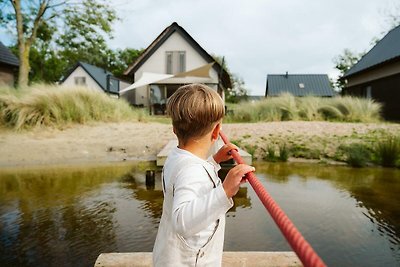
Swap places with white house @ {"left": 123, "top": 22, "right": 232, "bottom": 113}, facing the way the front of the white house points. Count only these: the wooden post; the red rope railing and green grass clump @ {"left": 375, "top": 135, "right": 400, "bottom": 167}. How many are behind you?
0

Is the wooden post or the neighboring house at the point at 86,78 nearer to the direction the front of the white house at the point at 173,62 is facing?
the wooden post

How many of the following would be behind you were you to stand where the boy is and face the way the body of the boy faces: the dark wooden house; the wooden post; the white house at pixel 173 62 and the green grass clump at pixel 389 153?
0

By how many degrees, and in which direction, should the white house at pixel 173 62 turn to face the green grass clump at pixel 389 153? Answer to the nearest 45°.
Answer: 0° — it already faces it

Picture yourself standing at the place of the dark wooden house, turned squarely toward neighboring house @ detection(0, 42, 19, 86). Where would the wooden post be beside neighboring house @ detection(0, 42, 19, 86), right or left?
left

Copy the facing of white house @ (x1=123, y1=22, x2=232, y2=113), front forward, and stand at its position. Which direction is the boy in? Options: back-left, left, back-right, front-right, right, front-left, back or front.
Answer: front

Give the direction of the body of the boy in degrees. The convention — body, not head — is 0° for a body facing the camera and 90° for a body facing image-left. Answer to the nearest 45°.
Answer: approximately 225°

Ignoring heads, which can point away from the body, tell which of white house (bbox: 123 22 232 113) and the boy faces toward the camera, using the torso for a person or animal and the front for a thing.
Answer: the white house

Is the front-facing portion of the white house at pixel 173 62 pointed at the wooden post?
yes

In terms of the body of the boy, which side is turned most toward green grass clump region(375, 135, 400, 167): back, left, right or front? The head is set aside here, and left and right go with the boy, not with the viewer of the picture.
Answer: front

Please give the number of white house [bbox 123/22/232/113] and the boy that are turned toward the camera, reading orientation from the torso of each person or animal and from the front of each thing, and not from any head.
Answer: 1

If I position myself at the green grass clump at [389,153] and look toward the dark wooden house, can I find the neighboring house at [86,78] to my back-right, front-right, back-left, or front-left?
front-left

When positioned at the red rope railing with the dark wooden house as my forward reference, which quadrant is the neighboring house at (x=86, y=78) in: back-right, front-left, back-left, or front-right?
front-left

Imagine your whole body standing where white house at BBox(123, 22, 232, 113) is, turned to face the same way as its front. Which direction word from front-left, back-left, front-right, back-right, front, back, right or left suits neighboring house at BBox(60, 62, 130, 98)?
back-right

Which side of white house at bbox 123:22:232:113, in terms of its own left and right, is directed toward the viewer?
front

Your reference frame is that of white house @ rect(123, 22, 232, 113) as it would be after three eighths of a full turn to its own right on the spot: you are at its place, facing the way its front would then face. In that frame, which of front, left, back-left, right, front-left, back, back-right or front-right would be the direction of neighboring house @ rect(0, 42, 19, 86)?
front-left

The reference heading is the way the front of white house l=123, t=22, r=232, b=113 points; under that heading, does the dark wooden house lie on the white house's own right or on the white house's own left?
on the white house's own left
